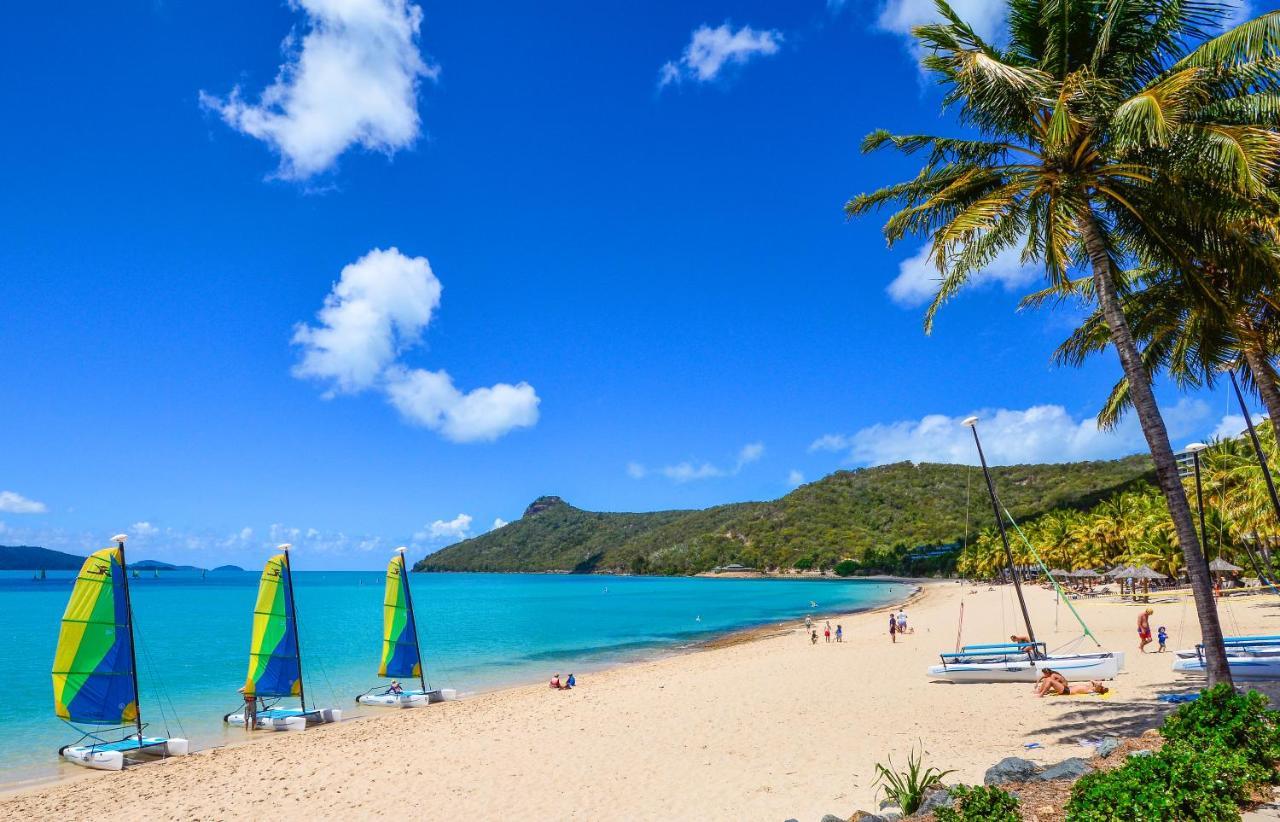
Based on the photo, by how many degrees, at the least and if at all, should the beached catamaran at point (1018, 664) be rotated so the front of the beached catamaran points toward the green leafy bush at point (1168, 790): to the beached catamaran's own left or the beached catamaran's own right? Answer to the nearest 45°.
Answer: approximately 90° to the beached catamaran's own right

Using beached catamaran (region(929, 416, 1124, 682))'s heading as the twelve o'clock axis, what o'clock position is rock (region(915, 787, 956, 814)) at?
The rock is roughly at 3 o'clock from the beached catamaran.

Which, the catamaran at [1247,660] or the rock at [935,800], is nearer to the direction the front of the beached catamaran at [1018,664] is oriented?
the catamaran

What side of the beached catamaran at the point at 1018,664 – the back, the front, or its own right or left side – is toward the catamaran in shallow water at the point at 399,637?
back

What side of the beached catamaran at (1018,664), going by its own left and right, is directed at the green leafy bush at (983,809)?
right

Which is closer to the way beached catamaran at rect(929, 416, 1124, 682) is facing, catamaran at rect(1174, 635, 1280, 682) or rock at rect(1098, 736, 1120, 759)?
the catamaran

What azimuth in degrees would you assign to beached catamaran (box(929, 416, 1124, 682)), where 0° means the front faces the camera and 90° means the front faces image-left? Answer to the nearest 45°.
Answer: approximately 270°

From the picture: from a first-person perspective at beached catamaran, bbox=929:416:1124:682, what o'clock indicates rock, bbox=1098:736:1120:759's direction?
The rock is roughly at 3 o'clock from the beached catamaran.

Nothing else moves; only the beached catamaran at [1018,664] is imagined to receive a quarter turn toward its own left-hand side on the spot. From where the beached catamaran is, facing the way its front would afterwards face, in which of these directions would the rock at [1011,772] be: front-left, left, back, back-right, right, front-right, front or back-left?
back

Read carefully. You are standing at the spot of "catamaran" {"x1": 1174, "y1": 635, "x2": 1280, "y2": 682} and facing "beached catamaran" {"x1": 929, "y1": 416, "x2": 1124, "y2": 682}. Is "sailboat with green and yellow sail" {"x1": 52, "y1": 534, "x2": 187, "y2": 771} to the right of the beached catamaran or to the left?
left

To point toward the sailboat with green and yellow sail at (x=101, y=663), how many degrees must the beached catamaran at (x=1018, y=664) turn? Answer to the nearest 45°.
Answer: approximately 135° to its right

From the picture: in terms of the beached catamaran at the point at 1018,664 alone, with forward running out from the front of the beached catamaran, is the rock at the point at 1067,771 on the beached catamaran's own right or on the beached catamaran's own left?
on the beached catamaran's own right
